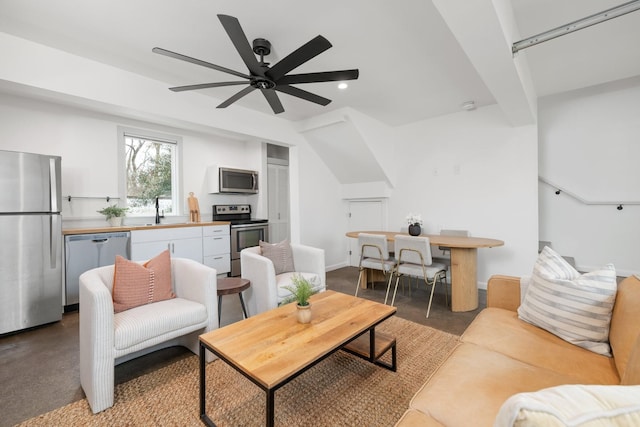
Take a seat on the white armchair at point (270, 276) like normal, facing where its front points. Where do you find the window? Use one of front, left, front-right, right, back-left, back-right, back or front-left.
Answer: back

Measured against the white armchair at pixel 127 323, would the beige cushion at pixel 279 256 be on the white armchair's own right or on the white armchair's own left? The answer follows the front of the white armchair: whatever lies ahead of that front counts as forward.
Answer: on the white armchair's own left

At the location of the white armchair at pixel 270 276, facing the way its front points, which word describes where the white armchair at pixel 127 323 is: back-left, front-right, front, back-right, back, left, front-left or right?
right

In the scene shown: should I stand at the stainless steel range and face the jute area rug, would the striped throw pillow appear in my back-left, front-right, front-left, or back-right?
front-left

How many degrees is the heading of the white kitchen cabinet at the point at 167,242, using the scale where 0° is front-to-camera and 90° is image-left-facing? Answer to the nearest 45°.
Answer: approximately 315°

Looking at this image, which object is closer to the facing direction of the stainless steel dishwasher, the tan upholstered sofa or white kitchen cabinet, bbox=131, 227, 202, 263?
the tan upholstered sofa

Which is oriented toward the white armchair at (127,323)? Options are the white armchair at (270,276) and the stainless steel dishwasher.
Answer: the stainless steel dishwasher

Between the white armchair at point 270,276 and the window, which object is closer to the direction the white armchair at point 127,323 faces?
the white armchair

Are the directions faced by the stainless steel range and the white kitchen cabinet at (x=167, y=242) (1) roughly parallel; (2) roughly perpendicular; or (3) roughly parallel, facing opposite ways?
roughly parallel

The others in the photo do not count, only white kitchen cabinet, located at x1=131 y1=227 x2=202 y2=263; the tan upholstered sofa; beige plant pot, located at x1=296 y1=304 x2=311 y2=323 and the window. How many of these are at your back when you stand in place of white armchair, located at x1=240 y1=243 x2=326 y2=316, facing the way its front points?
2

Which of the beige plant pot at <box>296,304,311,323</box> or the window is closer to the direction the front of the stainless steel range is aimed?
the beige plant pot

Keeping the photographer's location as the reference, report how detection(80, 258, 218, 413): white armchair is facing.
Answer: facing the viewer and to the right of the viewer

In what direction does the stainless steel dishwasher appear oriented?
toward the camera
